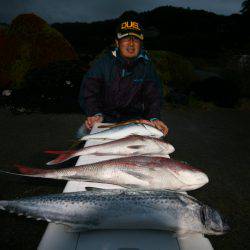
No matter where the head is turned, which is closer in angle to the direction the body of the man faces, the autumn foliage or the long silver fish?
the long silver fish

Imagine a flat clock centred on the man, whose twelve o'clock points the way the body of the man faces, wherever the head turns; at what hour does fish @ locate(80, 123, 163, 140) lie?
The fish is roughly at 12 o'clock from the man.

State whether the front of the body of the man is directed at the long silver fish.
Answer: yes

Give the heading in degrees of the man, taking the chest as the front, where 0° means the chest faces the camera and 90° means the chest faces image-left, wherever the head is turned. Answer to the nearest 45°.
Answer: approximately 0°

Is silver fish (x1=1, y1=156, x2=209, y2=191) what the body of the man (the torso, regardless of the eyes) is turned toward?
yes

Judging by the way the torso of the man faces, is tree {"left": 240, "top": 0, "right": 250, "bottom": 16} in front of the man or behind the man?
behind

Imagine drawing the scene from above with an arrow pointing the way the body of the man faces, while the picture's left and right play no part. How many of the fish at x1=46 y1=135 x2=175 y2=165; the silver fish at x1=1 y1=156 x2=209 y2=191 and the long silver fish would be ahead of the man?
3

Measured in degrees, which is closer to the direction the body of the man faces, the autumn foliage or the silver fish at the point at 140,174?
the silver fish

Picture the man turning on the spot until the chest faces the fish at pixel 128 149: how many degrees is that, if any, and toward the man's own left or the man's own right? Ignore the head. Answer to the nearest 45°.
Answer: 0° — they already face it

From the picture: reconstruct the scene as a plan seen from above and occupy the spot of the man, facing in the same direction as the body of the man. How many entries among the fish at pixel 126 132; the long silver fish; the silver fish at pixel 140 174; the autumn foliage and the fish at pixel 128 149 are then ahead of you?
4

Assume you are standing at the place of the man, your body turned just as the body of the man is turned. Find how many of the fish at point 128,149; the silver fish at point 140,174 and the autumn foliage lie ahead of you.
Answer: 2
